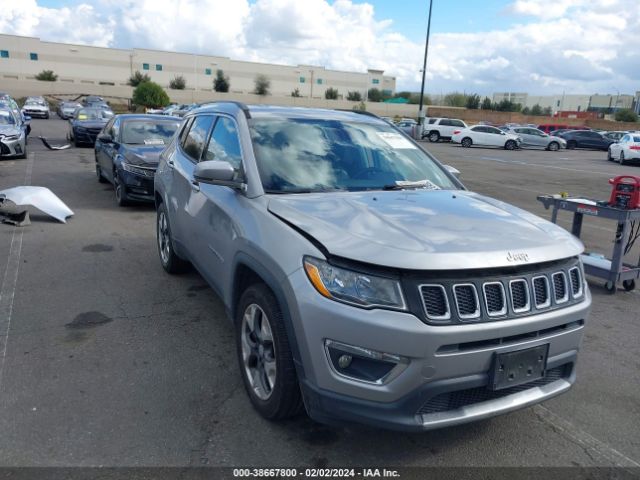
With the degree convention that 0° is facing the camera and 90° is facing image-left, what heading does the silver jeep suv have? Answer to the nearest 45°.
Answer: approximately 315°
